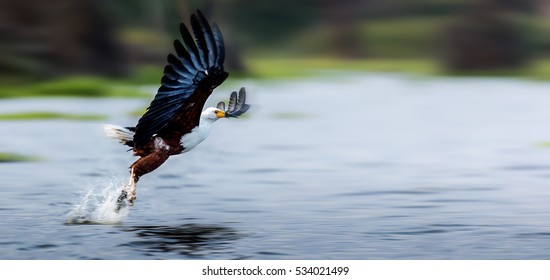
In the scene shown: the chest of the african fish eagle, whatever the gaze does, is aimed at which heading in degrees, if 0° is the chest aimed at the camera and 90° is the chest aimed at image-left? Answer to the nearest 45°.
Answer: approximately 270°

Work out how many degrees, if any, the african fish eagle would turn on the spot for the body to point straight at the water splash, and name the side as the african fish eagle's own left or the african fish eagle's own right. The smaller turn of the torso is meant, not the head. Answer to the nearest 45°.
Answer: approximately 135° to the african fish eagle's own left
